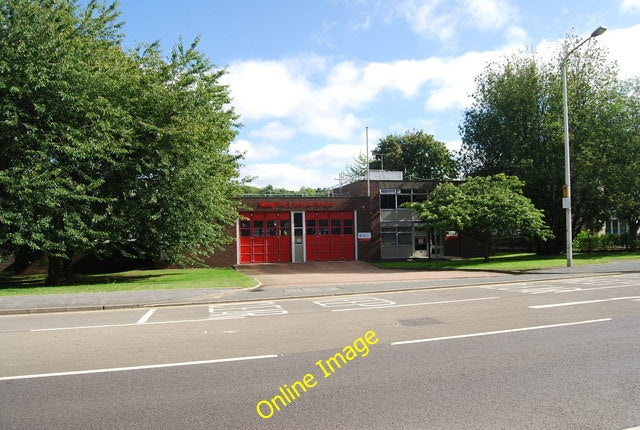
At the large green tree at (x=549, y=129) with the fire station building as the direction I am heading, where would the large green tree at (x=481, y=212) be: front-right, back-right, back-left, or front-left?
front-left

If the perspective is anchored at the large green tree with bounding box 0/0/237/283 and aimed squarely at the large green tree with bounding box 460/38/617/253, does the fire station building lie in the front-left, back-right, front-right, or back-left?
front-left

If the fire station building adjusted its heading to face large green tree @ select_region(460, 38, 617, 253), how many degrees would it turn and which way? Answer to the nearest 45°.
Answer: approximately 90° to its left

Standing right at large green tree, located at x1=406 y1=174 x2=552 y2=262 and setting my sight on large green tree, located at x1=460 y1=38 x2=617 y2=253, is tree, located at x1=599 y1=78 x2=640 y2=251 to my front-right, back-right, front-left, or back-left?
front-right

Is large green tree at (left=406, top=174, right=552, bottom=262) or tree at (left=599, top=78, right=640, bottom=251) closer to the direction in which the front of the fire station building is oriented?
the large green tree

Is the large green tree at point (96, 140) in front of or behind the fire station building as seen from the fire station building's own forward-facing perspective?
in front

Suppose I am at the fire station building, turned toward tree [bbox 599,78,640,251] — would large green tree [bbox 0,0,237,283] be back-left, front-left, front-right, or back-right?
back-right

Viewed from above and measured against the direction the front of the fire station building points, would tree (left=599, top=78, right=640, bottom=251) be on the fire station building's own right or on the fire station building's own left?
on the fire station building's own left

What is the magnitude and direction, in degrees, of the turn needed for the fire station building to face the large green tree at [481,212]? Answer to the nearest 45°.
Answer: approximately 45° to its left

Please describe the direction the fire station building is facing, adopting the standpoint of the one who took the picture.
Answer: facing the viewer
